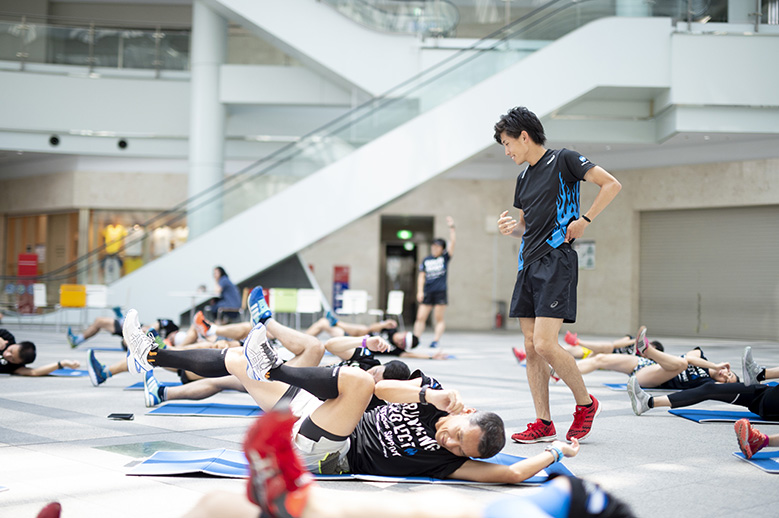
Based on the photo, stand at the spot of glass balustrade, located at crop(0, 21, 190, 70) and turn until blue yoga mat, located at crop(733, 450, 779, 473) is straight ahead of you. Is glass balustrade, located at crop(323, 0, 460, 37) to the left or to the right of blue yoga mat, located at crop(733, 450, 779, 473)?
left

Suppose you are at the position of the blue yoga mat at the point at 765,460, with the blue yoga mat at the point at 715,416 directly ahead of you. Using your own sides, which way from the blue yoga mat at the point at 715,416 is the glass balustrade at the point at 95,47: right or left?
left

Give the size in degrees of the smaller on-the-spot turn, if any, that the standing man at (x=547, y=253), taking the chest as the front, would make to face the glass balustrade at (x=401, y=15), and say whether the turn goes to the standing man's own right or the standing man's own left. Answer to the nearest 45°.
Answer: approximately 135° to the standing man's own right

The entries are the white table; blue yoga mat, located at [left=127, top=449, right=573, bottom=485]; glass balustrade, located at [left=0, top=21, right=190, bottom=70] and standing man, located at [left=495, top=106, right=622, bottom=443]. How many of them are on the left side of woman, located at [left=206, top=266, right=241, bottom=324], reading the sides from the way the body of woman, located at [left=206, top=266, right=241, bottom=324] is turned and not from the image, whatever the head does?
2

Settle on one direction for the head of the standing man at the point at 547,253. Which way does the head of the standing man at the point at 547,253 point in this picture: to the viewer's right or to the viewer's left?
to the viewer's left

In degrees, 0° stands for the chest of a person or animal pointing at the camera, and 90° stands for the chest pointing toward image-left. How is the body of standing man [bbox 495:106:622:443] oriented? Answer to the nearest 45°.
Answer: approximately 45°

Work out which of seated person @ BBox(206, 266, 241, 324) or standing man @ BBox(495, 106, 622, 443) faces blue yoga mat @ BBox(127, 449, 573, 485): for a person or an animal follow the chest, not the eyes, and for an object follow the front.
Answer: standing man @ BBox(495, 106, 622, 443)

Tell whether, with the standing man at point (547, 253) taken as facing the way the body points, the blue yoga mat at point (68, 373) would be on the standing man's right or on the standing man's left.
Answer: on the standing man's right

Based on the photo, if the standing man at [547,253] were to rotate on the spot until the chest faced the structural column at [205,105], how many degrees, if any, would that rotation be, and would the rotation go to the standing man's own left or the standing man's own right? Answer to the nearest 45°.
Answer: approximately 90° to the standing man's own right

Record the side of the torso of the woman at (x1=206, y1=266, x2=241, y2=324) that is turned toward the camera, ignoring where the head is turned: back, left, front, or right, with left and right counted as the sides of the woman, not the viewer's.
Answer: left
